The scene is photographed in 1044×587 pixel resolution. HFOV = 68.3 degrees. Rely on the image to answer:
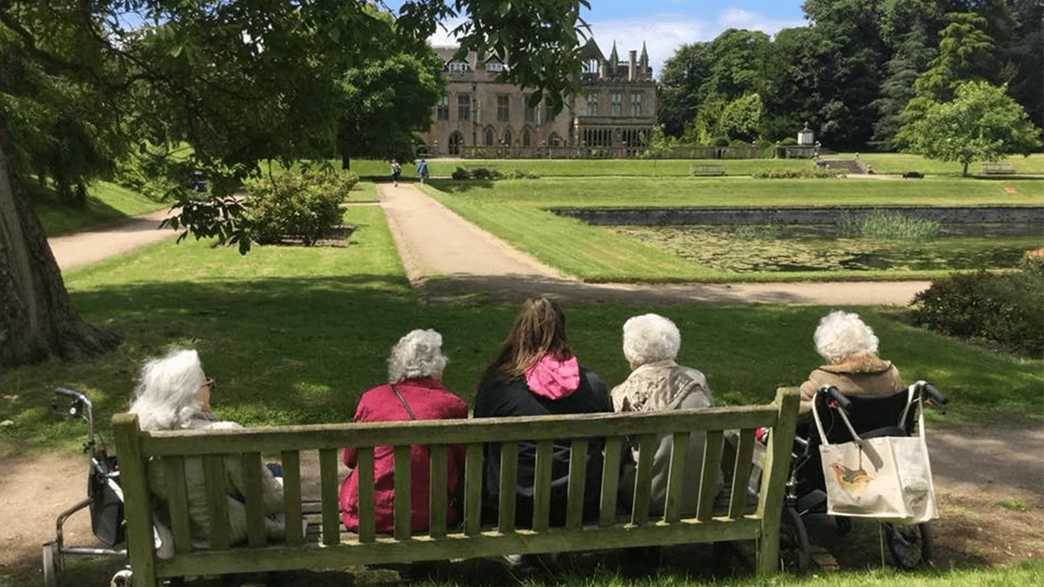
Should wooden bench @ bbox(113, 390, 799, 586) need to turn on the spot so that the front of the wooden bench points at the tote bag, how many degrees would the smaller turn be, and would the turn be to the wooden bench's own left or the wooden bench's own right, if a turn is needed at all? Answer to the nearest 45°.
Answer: approximately 90° to the wooden bench's own right

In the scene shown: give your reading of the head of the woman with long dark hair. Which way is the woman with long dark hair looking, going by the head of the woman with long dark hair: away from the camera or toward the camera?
away from the camera

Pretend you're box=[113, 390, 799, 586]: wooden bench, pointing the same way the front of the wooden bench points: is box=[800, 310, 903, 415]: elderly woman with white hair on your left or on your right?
on your right

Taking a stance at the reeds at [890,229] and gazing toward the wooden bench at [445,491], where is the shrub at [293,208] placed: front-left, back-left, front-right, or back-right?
front-right

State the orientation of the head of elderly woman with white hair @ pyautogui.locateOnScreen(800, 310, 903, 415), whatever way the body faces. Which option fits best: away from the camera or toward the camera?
away from the camera

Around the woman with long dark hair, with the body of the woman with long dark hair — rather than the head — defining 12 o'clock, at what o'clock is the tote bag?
The tote bag is roughly at 3 o'clock from the woman with long dark hair.

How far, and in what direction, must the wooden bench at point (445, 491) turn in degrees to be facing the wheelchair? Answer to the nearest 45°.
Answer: approximately 90° to its right

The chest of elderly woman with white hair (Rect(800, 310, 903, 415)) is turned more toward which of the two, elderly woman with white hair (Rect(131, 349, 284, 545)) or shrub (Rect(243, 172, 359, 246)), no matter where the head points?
the shrub

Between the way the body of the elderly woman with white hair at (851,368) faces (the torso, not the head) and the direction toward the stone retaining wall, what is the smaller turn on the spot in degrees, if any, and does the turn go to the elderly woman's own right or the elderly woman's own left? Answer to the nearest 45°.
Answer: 0° — they already face it

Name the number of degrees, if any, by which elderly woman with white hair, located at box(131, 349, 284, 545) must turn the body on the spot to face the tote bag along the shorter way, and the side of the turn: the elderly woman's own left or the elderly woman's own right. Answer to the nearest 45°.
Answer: approximately 45° to the elderly woman's own right

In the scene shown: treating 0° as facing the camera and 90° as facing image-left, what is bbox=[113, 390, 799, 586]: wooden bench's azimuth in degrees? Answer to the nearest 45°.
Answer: approximately 180°

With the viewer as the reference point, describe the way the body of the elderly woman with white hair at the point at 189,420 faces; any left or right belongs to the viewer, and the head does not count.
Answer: facing away from the viewer and to the right of the viewer

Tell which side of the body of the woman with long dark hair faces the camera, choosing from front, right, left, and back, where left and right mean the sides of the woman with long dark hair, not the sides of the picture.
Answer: back

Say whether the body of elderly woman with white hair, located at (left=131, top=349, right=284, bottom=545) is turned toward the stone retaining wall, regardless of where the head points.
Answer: yes

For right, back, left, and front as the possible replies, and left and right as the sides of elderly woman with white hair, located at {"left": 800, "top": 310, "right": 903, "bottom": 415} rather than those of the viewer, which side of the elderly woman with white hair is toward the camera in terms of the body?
back

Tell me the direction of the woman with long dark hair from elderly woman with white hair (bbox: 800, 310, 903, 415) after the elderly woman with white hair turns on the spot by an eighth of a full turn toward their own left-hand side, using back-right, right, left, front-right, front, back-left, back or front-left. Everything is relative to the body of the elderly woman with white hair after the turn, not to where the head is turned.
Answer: left
